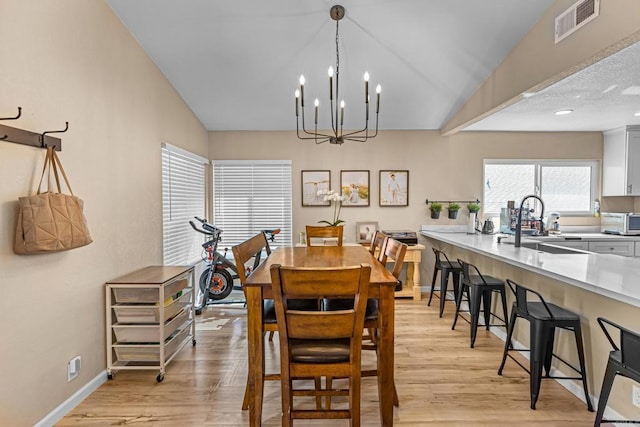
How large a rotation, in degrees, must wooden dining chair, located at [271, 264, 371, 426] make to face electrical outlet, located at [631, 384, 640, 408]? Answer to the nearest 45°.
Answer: approximately 90° to its right

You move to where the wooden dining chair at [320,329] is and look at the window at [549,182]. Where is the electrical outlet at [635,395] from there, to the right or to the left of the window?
right

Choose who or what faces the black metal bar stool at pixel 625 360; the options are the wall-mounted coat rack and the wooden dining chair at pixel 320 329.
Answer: the wall-mounted coat rack

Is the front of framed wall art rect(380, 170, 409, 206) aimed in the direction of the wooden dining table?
yes

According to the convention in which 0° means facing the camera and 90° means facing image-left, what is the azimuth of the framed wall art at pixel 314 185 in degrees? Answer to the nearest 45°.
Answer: approximately 0°

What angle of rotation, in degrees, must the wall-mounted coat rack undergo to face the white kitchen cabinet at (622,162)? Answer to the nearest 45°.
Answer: approximately 45° to its left

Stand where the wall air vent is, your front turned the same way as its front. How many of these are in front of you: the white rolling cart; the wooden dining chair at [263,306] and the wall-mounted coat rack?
3

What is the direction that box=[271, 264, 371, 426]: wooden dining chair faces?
away from the camera

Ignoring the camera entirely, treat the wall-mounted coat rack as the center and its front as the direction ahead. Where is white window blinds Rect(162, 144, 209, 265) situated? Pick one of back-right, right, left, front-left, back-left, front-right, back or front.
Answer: left

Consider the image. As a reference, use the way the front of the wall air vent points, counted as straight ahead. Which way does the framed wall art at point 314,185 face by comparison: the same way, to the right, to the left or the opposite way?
to the left

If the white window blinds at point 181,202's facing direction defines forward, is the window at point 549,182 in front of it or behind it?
in front

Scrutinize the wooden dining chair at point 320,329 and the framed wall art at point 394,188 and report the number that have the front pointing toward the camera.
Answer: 1

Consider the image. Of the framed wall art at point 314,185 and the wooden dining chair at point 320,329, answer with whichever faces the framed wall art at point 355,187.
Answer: the wooden dining chair

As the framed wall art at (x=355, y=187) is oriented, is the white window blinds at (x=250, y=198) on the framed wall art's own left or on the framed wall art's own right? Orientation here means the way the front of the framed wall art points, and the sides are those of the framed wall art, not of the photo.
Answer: on the framed wall art's own right

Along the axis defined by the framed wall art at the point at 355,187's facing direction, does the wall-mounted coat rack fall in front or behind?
in front

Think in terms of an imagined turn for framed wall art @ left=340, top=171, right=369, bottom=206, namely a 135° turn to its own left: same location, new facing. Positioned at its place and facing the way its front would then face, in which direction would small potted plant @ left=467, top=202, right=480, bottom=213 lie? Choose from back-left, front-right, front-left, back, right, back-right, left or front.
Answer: front-right

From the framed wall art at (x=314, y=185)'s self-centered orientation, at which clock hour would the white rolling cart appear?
The white rolling cart is roughly at 1 o'clock from the framed wall art.
